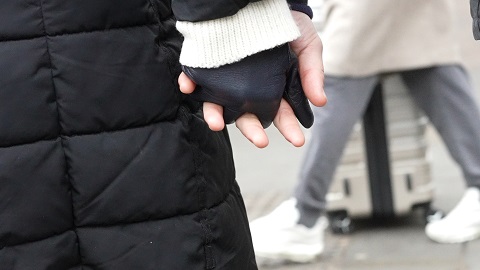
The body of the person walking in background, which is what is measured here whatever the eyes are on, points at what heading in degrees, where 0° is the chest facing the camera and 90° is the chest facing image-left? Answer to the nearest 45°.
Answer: approximately 90°
